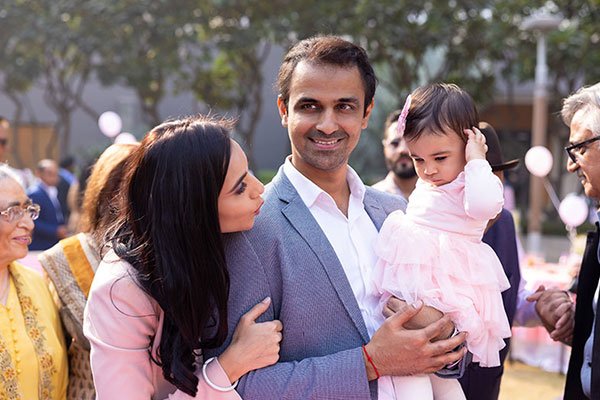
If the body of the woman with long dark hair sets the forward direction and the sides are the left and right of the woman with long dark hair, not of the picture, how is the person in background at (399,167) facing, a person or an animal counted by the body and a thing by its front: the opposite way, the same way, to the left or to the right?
to the right

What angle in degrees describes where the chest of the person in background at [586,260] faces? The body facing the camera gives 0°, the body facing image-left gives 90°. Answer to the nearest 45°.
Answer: approximately 45°

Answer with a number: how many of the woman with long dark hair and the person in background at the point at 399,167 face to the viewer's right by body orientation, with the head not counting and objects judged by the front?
1

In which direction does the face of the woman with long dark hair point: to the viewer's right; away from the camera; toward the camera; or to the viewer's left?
to the viewer's right

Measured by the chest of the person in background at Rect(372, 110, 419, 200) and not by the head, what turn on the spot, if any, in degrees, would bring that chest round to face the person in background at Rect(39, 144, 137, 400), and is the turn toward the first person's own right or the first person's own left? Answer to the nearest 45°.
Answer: approximately 45° to the first person's own right

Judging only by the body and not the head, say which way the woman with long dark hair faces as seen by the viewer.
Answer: to the viewer's right

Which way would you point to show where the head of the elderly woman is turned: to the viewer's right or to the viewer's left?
to the viewer's right

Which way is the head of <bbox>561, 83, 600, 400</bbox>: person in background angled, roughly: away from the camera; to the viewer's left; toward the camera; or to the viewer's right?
to the viewer's left

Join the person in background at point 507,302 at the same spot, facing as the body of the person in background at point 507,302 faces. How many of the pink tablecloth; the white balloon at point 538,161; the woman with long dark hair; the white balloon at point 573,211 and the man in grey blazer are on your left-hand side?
3

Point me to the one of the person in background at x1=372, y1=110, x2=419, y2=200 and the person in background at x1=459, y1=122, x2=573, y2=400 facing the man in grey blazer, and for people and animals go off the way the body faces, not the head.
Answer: the person in background at x1=372, y1=110, x2=419, y2=200
